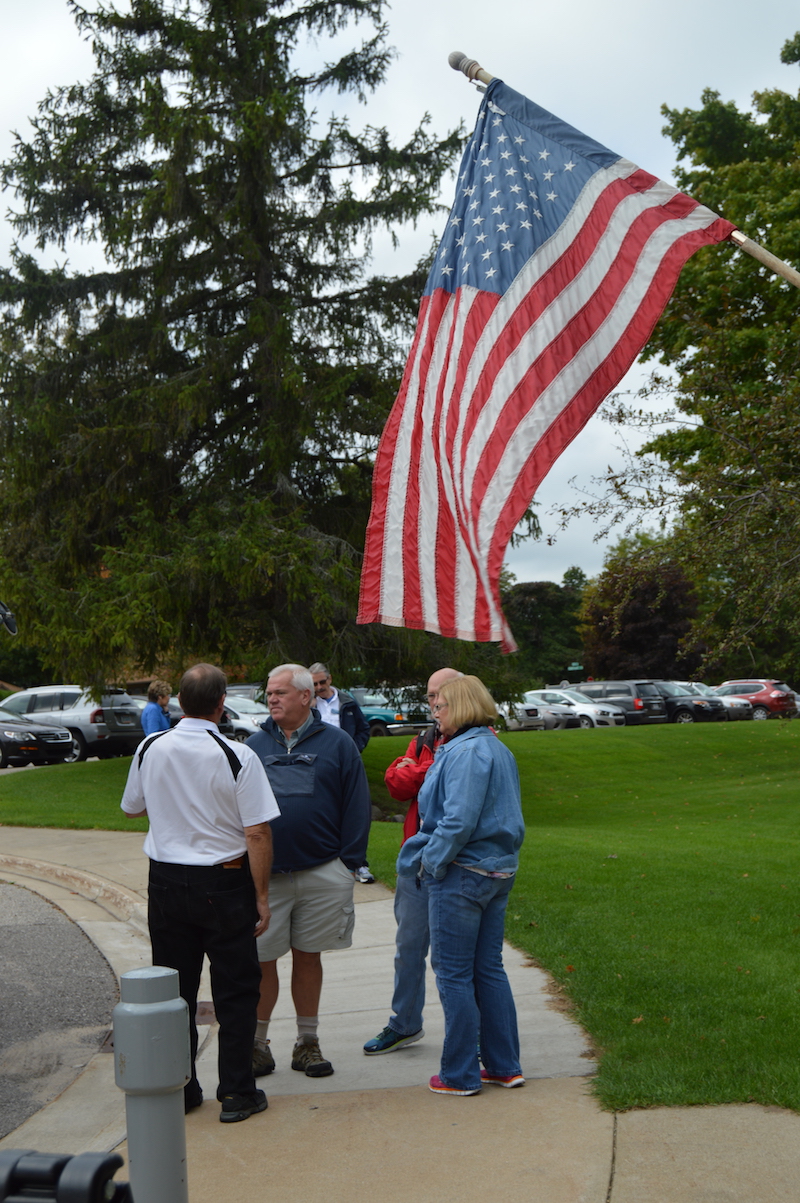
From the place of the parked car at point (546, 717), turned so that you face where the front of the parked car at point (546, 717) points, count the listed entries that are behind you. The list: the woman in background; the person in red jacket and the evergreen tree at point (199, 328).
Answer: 0

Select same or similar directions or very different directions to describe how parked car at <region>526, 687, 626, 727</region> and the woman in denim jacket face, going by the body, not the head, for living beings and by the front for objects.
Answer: very different directions

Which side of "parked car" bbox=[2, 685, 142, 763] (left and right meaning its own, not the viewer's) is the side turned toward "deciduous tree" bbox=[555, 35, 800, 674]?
right

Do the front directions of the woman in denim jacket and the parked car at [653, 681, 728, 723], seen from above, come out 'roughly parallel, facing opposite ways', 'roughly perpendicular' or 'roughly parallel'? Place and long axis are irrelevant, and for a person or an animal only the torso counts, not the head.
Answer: roughly parallel, facing opposite ways

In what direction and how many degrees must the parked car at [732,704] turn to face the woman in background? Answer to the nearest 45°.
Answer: approximately 45° to its right

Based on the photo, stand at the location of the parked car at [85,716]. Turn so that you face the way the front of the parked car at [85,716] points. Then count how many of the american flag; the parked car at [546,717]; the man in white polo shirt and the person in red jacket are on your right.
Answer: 1

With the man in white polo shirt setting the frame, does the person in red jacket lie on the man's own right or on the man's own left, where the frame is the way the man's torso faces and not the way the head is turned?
on the man's own right

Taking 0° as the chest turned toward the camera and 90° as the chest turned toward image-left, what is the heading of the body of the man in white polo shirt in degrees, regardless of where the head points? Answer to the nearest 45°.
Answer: approximately 180°

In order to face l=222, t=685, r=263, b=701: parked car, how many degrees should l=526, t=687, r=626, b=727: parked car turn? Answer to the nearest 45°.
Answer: approximately 90° to its right

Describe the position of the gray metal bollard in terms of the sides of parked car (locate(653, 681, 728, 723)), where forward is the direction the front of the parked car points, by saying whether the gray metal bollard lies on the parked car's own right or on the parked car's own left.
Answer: on the parked car's own right

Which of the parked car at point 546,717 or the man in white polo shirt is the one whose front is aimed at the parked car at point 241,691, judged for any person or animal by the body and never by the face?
the man in white polo shirt

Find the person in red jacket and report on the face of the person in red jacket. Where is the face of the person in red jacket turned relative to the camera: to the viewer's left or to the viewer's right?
to the viewer's left

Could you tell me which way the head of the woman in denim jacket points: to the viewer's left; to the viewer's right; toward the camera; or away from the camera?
to the viewer's left

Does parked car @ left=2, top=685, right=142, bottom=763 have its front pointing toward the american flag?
no

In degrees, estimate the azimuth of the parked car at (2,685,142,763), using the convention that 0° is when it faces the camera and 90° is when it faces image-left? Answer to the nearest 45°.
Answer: approximately 135°
